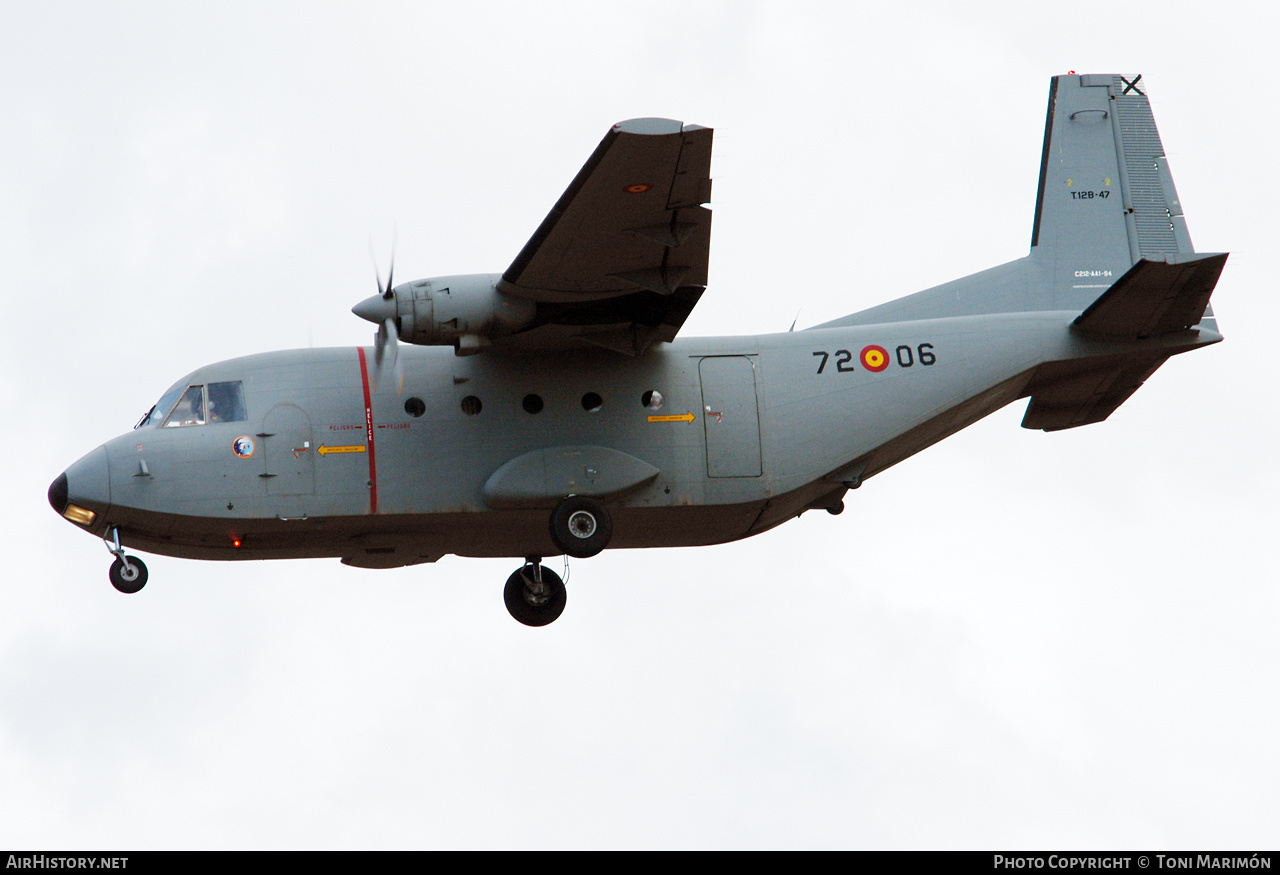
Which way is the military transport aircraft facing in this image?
to the viewer's left
